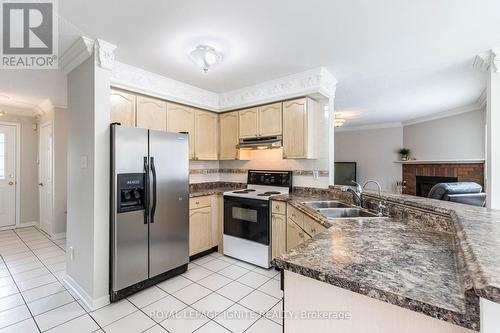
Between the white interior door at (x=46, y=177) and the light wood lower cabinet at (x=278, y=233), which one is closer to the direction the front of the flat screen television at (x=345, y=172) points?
the light wood lower cabinet

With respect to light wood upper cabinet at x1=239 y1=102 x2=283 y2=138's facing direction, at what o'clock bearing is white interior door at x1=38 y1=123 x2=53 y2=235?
The white interior door is roughly at 2 o'clock from the light wood upper cabinet.

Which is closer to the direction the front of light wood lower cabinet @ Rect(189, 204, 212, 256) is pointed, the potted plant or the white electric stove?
the white electric stove

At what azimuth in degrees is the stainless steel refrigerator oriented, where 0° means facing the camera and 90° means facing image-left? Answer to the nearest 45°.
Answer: approximately 315°

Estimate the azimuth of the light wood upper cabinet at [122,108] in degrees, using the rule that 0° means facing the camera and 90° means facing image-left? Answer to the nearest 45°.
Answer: approximately 315°

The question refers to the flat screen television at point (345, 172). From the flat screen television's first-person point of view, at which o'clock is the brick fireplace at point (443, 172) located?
The brick fireplace is roughly at 10 o'clock from the flat screen television.

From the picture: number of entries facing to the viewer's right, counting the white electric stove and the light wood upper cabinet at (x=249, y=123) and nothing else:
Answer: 0

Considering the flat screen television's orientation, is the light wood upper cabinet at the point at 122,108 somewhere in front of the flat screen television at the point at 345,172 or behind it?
in front

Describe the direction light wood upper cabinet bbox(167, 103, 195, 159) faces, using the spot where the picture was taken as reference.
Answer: facing the viewer and to the right of the viewer

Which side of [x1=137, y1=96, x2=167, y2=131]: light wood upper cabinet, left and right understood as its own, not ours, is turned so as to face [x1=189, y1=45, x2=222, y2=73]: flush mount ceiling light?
front

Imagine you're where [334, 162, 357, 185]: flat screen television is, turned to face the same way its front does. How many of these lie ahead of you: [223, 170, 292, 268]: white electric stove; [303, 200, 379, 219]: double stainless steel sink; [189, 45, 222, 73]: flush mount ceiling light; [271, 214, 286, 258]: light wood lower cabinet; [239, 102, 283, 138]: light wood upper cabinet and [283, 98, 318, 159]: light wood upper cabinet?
6

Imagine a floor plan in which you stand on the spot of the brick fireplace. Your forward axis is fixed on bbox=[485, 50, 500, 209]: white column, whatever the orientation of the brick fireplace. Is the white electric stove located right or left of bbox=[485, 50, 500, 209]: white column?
right
